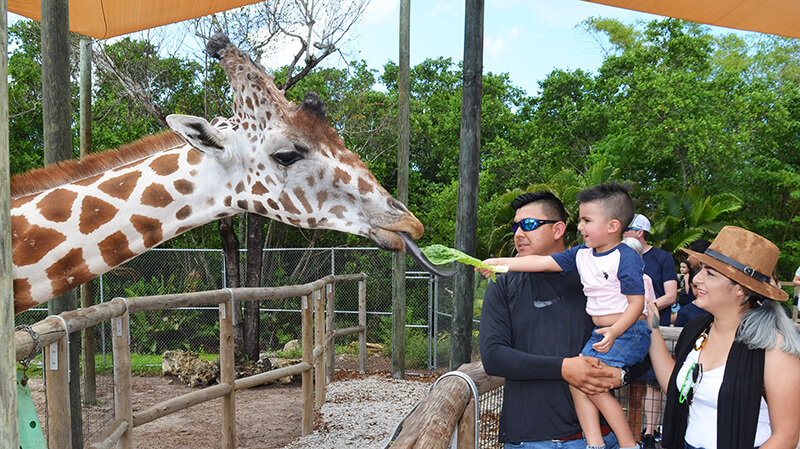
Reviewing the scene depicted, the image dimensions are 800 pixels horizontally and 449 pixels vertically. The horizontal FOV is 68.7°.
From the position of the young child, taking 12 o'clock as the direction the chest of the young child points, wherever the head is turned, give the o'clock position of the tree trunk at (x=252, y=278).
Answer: The tree trunk is roughly at 3 o'clock from the young child.

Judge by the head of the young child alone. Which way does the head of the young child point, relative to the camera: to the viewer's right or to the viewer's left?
to the viewer's left

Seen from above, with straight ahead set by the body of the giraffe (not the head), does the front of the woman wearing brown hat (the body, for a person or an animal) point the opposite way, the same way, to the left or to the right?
the opposite way

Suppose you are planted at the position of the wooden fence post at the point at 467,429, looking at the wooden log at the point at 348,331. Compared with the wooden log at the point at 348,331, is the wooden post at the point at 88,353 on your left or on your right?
left

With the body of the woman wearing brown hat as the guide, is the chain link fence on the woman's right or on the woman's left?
on the woman's right

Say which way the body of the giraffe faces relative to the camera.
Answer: to the viewer's right

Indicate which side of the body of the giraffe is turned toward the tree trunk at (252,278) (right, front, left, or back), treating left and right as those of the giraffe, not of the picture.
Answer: left

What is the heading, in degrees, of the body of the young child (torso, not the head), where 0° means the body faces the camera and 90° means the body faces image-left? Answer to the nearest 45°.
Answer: approximately 45°
